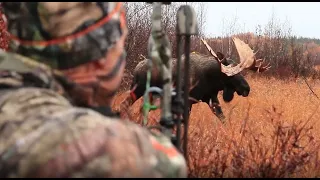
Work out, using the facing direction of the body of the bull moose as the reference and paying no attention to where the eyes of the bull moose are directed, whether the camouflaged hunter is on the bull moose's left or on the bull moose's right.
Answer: on the bull moose's right

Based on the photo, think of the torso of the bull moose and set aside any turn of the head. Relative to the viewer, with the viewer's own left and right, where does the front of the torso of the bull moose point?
facing to the right of the viewer

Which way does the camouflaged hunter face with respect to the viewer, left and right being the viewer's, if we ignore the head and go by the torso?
facing away from the viewer and to the right of the viewer
